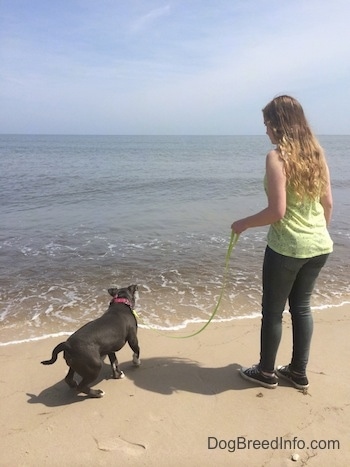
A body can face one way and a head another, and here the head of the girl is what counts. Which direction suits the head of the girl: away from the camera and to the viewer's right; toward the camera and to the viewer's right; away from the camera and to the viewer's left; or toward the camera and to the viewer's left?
away from the camera and to the viewer's left

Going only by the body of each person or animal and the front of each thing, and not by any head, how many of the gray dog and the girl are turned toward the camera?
0

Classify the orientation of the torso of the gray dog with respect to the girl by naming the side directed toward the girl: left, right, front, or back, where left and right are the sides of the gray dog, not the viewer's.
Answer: right

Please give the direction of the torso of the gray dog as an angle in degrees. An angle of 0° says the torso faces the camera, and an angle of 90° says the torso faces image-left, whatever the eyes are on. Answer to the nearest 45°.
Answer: approximately 225°

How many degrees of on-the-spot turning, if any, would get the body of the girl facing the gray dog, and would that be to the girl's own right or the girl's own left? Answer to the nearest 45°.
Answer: approximately 45° to the girl's own left

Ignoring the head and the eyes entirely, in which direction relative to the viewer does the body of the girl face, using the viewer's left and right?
facing away from the viewer and to the left of the viewer
